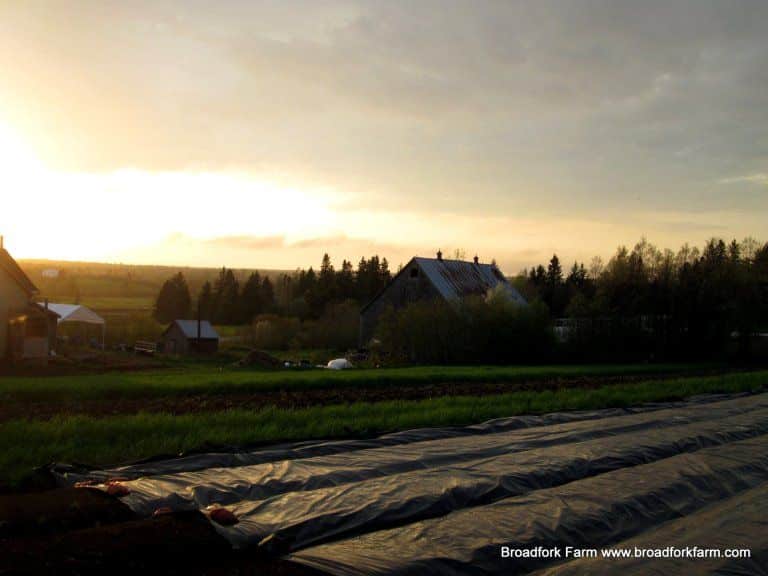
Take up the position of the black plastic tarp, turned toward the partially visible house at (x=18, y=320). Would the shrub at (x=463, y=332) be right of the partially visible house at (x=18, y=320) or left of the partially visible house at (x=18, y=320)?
right

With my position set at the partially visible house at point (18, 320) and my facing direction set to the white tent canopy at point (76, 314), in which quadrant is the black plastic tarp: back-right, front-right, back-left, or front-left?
back-right
